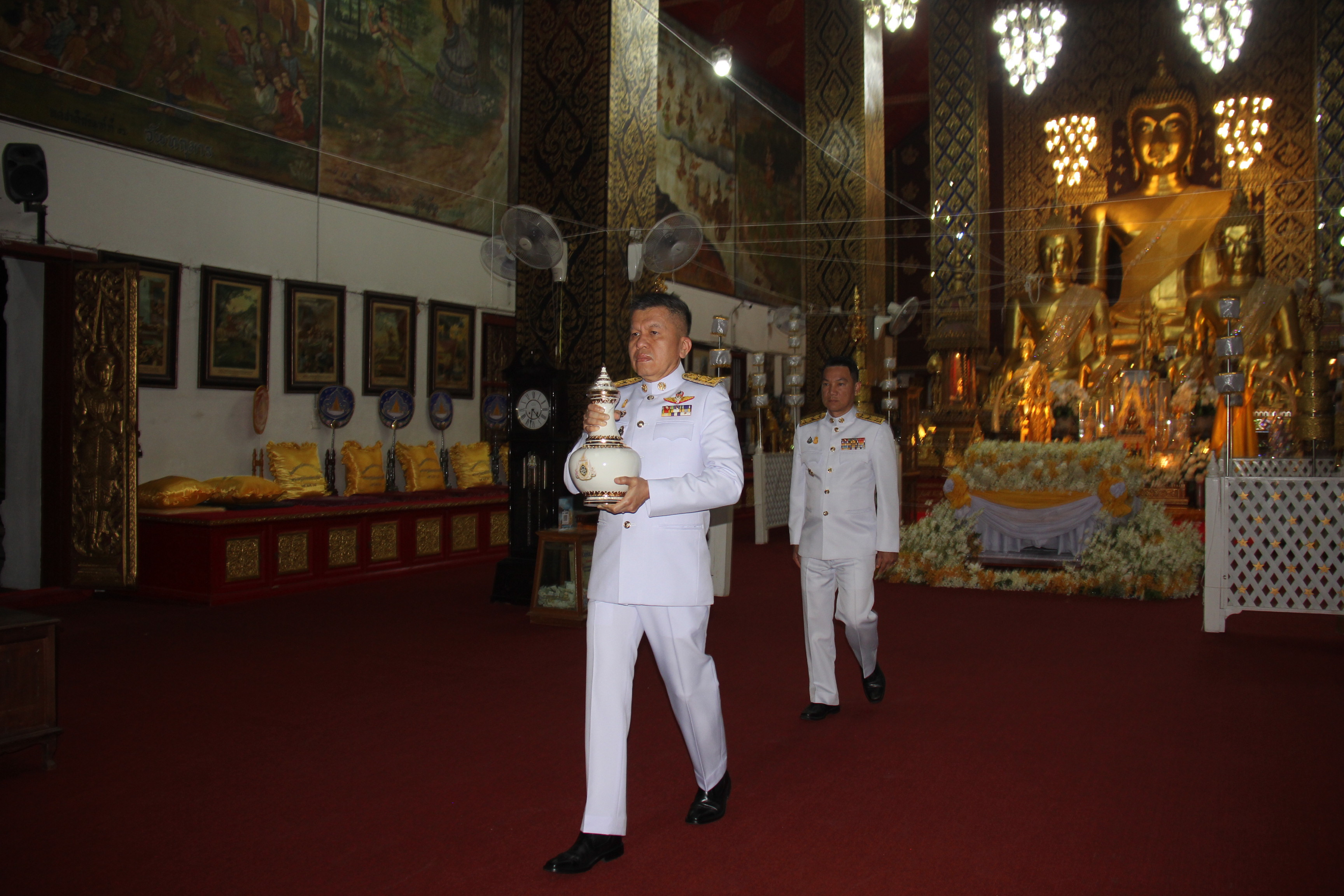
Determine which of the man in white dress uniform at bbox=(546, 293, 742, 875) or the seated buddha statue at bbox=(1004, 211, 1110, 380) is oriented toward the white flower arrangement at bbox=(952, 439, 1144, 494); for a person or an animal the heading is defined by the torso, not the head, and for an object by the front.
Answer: the seated buddha statue

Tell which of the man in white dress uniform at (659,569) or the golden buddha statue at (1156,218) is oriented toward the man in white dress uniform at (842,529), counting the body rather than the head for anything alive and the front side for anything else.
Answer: the golden buddha statue

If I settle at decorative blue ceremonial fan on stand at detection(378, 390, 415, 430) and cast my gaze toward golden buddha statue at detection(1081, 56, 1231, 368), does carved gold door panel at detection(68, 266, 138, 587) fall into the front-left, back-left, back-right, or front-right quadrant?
back-right

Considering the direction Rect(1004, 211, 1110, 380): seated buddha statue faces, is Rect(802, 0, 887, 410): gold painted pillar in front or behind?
in front

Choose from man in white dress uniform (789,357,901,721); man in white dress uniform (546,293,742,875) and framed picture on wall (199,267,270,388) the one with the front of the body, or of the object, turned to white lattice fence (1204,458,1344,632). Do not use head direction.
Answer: the framed picture on wall

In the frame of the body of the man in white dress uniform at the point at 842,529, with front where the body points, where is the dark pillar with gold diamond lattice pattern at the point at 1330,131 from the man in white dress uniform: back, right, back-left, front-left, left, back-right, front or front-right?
back

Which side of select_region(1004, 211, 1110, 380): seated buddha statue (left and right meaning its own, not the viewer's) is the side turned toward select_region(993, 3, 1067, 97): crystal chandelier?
front

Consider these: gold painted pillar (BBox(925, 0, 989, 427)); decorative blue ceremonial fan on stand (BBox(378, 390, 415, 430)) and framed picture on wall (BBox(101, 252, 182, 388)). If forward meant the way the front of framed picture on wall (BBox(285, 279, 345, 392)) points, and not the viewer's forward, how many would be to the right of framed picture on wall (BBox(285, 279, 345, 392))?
1

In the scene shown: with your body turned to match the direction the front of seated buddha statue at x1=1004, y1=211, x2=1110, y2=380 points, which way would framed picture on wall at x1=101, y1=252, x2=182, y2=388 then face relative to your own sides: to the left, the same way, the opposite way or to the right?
to the left

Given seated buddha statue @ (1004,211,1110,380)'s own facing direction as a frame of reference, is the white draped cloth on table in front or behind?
in front
